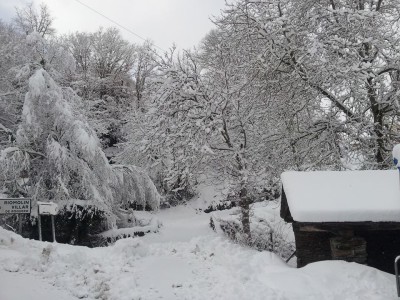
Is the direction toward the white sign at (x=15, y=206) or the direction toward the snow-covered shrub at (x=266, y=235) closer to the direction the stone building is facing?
the white sign

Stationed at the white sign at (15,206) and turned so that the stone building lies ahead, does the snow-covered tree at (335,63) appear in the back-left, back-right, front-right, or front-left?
front-left

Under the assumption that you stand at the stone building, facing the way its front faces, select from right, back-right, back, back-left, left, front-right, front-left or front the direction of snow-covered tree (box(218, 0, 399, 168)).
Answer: back

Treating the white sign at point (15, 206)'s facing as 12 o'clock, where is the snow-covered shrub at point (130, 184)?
The snow-covered shrub is roughly at 7 o'clock from the white sign.

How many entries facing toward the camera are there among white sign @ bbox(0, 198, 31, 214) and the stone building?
2

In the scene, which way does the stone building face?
toward the camera

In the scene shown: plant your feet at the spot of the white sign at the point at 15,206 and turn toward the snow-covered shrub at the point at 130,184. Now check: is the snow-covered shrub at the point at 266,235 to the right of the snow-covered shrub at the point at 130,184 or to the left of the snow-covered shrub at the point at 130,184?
right

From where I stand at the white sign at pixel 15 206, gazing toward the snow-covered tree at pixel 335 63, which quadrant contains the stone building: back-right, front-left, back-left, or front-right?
front-right

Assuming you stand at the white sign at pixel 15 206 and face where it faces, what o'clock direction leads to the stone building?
The stone building is roughly at 10 o'clock from the white sign.
